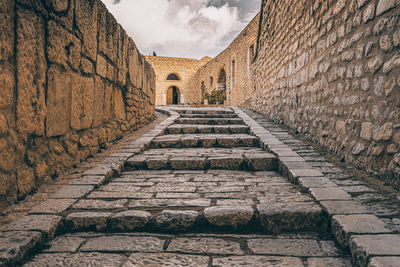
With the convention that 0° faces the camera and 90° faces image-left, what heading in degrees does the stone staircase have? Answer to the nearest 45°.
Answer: approximately 0°
